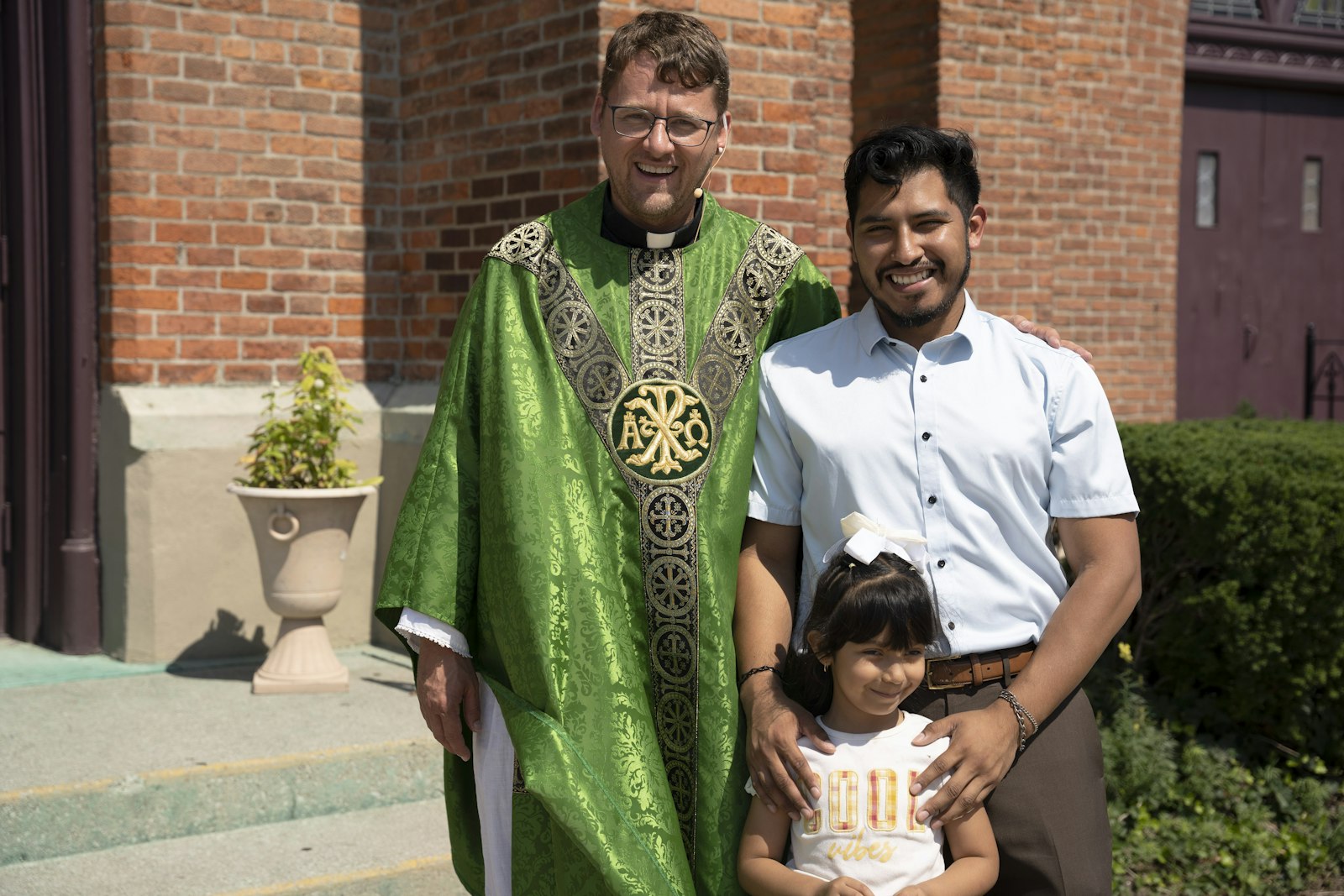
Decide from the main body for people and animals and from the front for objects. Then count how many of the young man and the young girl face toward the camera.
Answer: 2

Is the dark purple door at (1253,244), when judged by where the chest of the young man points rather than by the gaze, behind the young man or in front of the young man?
behind

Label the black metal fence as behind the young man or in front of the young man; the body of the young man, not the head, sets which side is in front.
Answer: behind

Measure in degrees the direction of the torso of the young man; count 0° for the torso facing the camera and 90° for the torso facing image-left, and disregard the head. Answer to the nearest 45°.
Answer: approximately 0°

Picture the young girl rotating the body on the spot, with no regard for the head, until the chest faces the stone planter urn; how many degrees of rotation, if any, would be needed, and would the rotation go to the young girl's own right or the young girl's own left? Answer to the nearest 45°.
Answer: approximately 135° to the young girl's own right
